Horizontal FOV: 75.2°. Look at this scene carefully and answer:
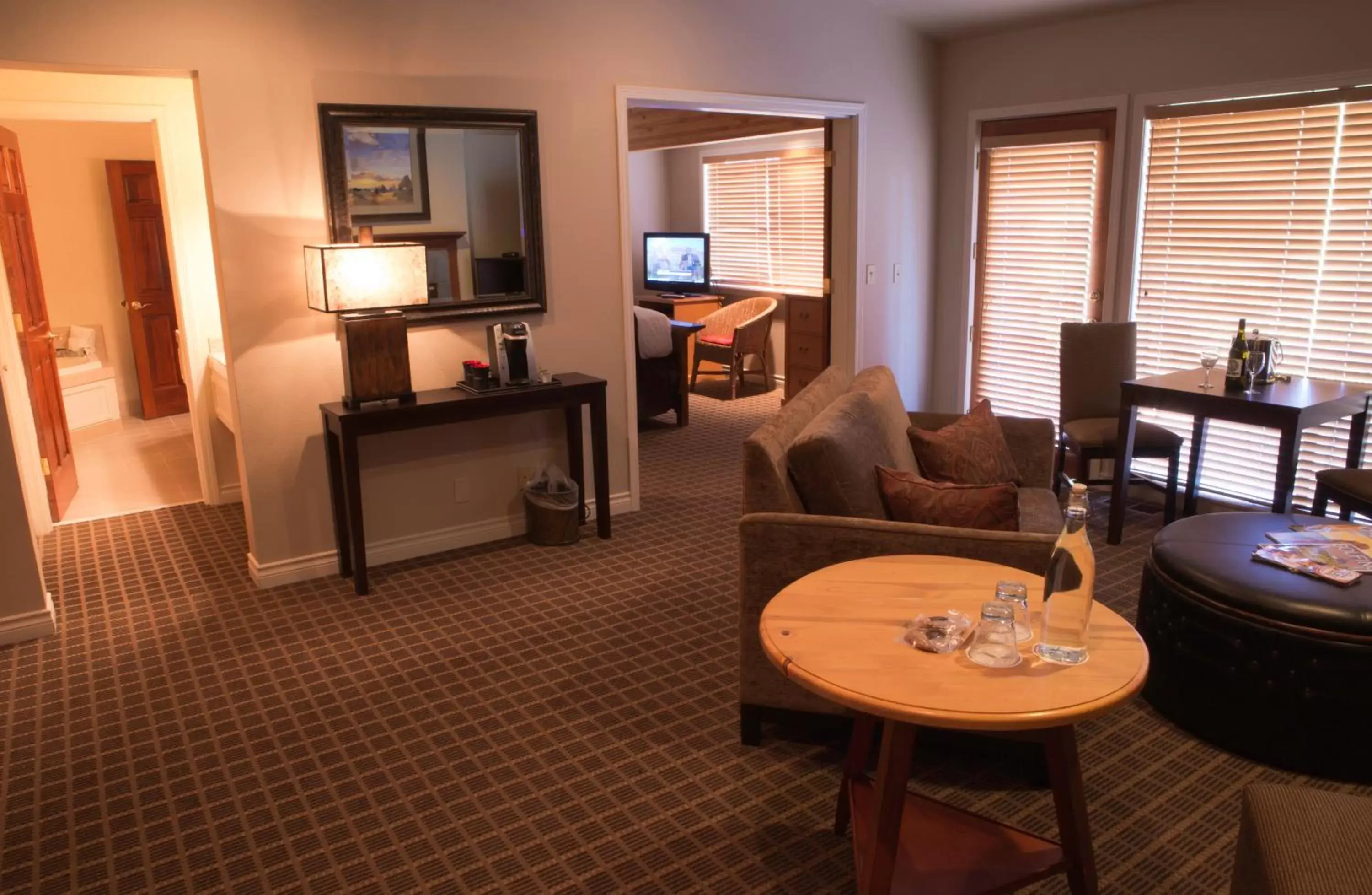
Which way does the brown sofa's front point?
to the viewer's right

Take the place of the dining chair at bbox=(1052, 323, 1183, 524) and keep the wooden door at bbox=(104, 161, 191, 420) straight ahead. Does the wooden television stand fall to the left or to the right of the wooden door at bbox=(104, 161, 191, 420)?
right

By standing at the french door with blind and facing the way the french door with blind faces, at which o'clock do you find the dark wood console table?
The dark wood console table is roughly at 12 o'clock from the french door with blind.

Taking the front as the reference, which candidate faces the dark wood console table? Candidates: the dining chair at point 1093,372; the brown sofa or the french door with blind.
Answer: the french door with blind

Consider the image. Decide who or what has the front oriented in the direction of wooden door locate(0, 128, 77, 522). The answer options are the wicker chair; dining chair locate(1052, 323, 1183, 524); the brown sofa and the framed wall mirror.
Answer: the wicker chair

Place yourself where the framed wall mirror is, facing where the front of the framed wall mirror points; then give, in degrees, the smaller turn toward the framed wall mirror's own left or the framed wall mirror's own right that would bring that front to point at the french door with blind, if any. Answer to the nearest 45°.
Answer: approximately 45° to the framed wall mirror's own left

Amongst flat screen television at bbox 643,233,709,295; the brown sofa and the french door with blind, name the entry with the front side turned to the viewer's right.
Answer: the brown sofa

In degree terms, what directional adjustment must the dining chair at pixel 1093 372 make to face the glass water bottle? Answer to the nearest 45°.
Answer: approximately 45° to its right

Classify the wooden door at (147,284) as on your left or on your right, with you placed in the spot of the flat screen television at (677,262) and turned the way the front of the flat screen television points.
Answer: on your right

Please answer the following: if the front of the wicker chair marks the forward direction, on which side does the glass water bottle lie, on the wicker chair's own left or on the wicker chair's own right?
on the wicker chair's own left

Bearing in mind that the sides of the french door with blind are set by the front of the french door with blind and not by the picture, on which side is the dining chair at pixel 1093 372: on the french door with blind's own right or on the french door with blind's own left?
on the french door with blind's own left
